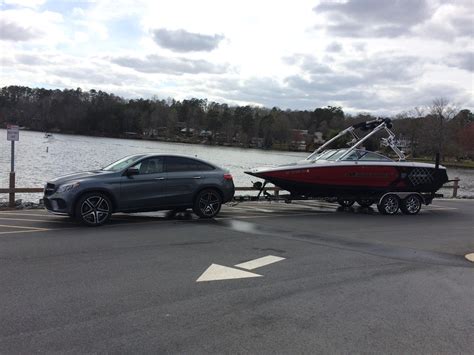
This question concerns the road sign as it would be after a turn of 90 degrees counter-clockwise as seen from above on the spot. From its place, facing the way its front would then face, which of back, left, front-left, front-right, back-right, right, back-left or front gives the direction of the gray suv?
front-right

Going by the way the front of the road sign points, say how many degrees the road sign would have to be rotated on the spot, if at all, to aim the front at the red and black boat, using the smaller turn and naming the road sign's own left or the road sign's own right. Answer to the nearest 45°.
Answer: approximately 90° to the road sign's own left

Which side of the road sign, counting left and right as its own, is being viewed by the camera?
front
